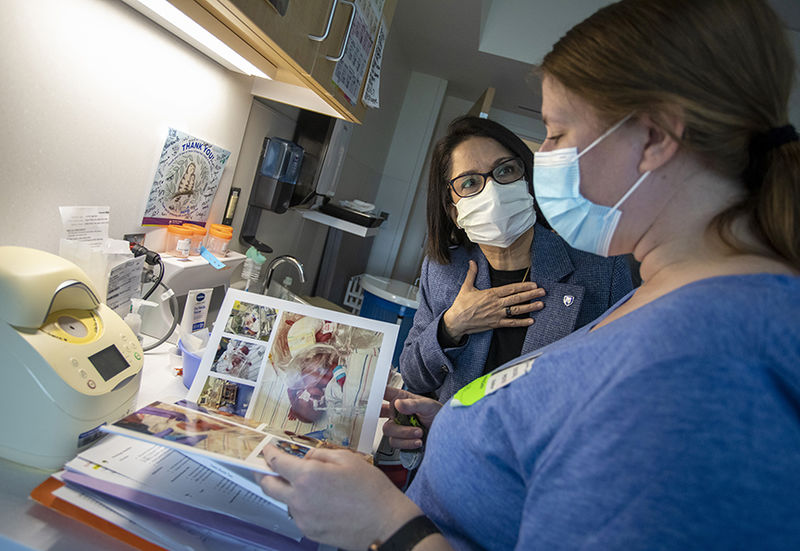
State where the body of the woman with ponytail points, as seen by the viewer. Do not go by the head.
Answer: to the viewer's left

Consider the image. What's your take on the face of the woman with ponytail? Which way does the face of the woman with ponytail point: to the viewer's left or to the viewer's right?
to the viewer's left

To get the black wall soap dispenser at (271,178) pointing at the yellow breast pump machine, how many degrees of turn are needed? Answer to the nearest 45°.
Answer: approximately 45° to its right

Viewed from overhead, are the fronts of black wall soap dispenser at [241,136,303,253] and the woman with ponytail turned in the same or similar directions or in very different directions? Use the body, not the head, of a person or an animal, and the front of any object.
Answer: very different directions

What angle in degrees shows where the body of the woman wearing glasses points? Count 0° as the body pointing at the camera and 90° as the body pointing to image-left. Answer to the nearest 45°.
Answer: approximately 0°

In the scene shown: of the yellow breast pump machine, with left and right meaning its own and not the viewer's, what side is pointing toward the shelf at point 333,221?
left
